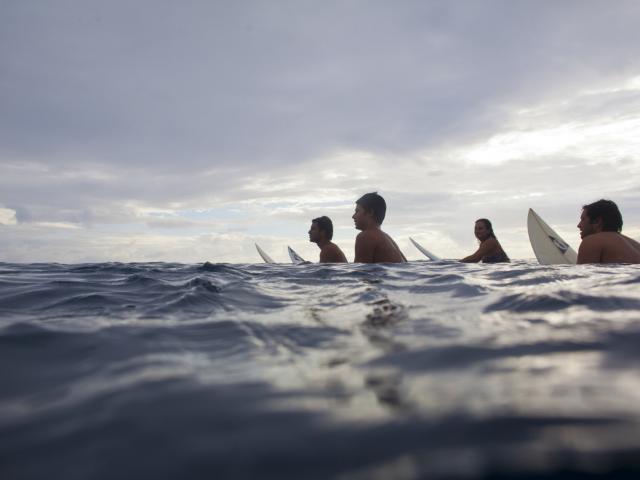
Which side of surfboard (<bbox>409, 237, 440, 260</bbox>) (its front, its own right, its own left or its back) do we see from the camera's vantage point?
left

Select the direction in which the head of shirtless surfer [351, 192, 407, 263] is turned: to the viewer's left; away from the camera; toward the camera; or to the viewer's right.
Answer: to the viewer's left

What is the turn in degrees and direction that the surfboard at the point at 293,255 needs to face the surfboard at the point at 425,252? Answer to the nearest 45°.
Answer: approximately 180°

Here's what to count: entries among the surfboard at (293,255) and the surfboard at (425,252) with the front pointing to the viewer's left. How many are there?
2

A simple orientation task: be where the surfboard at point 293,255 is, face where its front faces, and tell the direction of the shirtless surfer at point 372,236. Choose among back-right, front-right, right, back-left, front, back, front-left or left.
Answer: back

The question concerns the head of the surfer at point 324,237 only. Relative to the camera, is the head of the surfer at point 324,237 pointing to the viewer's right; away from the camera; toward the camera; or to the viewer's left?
to the viewer's left

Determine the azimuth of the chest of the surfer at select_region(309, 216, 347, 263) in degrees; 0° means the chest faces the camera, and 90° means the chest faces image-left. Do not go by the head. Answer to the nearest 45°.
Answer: approximately 90°

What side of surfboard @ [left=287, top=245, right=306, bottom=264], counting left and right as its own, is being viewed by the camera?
left
